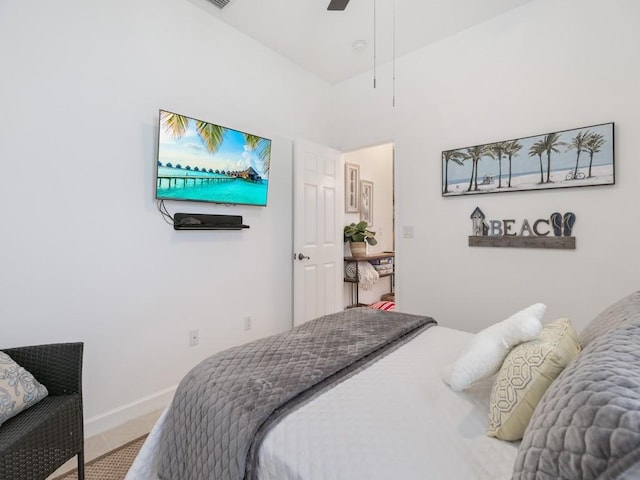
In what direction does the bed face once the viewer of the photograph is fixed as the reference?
facing away from the viewer and to the left of the viewer

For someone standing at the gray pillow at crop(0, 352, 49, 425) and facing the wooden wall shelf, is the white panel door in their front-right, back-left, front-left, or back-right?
front-left

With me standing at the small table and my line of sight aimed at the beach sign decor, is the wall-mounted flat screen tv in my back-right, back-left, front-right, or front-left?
front-right

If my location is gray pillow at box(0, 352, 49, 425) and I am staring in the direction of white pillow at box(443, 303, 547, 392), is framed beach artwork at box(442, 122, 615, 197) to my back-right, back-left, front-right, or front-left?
front-left

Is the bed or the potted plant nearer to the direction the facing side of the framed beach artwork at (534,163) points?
the bed

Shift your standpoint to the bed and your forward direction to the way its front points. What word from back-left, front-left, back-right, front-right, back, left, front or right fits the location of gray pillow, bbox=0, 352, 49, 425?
front-left

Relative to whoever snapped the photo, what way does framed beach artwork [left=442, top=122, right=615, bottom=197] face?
facing the viewer and to the left of the viewer

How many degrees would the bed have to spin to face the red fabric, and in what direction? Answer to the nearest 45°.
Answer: approximately 45° to its right

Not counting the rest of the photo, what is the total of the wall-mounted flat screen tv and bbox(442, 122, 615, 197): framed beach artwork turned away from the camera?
0

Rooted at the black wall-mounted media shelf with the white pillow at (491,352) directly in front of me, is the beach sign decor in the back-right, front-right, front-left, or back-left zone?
front-left

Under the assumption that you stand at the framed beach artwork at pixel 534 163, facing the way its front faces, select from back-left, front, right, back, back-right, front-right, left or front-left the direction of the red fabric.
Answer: right

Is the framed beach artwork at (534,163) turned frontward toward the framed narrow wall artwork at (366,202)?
no

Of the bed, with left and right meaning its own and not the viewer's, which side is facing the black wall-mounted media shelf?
front

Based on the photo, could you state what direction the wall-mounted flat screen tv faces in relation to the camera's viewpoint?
facing the viewer and to the right of the viewer

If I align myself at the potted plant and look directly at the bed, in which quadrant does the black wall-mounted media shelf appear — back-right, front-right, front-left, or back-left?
front-right

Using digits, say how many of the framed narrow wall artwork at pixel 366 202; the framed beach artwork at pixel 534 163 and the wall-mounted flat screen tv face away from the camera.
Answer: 0
